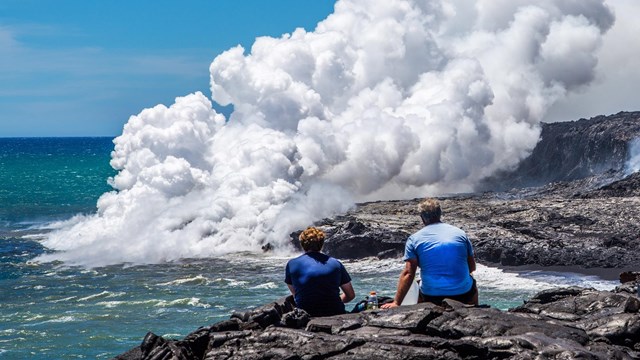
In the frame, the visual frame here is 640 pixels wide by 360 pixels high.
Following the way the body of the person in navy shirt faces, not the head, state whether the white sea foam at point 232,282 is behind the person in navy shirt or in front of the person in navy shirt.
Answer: in front

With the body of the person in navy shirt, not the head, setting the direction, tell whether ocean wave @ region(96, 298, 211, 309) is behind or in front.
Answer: in front

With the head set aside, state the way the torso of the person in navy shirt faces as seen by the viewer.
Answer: away from the camera

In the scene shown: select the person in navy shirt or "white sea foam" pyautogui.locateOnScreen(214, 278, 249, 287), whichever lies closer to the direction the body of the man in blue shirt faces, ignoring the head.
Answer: the white sea foam

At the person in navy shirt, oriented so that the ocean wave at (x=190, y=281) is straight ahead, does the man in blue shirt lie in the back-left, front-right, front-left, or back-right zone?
back-right

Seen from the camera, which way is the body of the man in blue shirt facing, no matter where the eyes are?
away from the camera

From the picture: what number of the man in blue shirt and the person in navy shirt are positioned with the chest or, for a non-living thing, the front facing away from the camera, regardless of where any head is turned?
2

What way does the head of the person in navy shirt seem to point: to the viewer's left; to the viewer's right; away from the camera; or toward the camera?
away from the camera

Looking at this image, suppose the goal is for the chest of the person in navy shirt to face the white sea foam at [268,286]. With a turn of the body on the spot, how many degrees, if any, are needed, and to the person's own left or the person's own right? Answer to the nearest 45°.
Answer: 0° — they already face it
